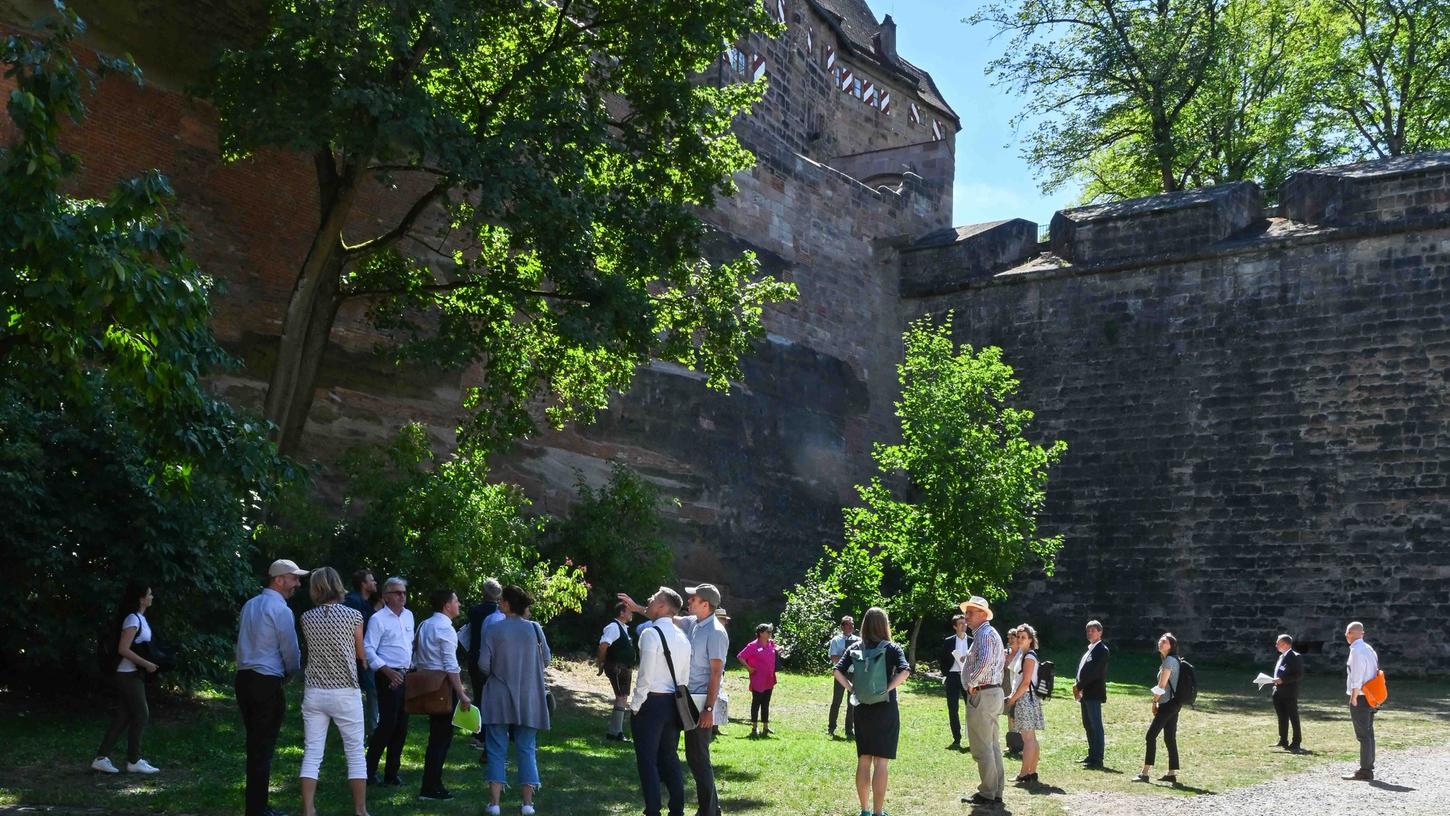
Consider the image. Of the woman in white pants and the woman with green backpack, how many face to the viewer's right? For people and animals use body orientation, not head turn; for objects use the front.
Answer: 0

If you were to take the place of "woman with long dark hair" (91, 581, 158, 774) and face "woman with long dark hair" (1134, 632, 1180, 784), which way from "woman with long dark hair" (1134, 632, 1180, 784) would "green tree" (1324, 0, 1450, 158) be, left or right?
left

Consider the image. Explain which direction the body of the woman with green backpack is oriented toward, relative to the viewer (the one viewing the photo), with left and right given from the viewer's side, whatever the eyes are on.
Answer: facing away from the viewer

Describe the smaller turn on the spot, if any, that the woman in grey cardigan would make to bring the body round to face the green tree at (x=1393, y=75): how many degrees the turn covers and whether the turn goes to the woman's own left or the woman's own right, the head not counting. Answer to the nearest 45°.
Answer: approximately 45° to the woman's own right

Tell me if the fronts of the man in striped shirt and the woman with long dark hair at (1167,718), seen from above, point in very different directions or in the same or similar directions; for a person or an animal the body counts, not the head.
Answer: same or similar directions

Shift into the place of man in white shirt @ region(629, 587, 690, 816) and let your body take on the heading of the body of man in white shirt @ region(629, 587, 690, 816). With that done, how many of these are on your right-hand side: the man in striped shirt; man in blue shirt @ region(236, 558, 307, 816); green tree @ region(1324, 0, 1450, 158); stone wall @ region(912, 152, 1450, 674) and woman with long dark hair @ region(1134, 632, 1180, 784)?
4

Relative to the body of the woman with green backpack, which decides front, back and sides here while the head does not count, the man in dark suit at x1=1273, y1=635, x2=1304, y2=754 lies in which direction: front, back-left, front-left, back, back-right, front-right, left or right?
front-right

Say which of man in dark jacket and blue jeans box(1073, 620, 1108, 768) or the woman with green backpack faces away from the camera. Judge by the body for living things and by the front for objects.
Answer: the woman with green backpack

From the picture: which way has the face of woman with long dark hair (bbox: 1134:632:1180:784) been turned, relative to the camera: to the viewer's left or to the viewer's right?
to the viewer's left

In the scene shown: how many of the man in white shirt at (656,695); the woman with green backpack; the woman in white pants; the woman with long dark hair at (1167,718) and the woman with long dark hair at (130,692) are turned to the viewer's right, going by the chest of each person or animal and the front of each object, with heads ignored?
1

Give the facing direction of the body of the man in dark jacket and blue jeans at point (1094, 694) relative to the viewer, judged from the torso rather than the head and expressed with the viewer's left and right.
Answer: facing to the left of the viewer

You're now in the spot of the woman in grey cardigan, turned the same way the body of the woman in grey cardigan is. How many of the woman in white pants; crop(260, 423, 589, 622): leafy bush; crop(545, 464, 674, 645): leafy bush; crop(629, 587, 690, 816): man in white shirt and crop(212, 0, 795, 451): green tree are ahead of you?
3

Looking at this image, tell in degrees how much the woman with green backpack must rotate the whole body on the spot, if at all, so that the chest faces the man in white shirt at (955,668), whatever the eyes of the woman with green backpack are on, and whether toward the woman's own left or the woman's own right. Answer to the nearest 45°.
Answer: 0° — they already face them

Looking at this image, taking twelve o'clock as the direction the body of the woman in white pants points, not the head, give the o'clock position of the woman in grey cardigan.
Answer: The woman in grey cardigan is roughly at 2 o'clock from the woman in white pants.

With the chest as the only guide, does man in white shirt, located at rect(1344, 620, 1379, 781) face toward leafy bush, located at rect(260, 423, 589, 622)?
yes

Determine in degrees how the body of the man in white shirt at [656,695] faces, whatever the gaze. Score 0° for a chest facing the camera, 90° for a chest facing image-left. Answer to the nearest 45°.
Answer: approximately 135°

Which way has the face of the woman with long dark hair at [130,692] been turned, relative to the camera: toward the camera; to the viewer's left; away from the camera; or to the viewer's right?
to the viewer's right

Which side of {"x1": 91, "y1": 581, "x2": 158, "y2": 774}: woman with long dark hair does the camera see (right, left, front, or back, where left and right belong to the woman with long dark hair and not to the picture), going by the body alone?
right

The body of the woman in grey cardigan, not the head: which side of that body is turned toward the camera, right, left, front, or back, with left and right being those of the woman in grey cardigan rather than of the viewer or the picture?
back

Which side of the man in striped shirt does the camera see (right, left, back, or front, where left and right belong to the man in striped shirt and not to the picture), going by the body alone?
left
